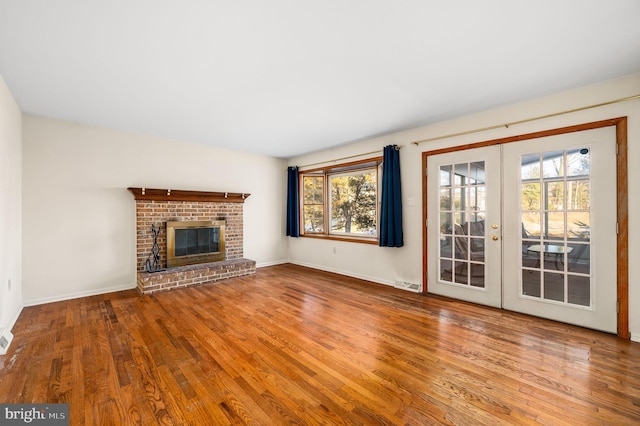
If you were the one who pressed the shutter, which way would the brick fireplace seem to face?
facing the viewer and to the right of the viewer

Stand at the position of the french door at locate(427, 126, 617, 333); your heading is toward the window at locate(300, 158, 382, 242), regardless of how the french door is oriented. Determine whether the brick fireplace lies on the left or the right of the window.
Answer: left

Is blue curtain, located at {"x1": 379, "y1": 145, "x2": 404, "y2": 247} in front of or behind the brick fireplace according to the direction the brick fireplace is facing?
in front

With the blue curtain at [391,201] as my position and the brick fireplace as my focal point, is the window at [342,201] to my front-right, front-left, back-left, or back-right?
front-right

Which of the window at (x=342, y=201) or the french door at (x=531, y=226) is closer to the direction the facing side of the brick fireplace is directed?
the french door

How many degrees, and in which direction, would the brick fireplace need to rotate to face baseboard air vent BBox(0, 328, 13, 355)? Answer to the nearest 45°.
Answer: approximately 90° to its right

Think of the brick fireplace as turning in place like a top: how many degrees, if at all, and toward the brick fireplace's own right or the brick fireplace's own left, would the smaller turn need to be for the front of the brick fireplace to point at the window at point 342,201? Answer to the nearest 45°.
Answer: approximately 45° to the brick fireplace's own left

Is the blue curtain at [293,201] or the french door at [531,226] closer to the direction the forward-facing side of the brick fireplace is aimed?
the french door

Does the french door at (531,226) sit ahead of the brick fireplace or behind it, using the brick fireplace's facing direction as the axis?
ahead

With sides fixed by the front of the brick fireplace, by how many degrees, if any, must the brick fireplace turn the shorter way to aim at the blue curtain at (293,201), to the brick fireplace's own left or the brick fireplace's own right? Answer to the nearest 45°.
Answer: approximately 45° to the brick fireplace's own left

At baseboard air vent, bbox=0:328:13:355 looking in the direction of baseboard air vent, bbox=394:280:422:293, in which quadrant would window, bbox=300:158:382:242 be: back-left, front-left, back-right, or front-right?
front-left
